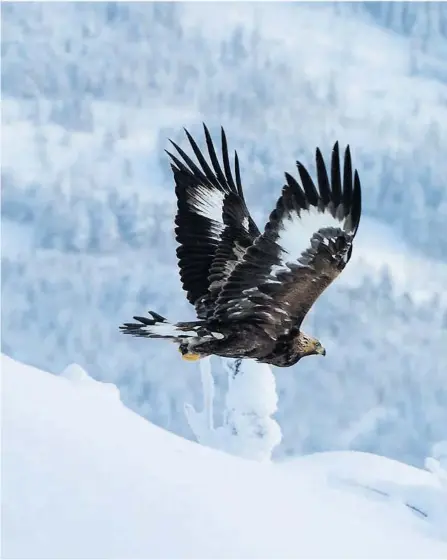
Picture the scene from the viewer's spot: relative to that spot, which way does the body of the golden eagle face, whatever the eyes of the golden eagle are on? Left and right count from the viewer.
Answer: facing to the right of the viewer
